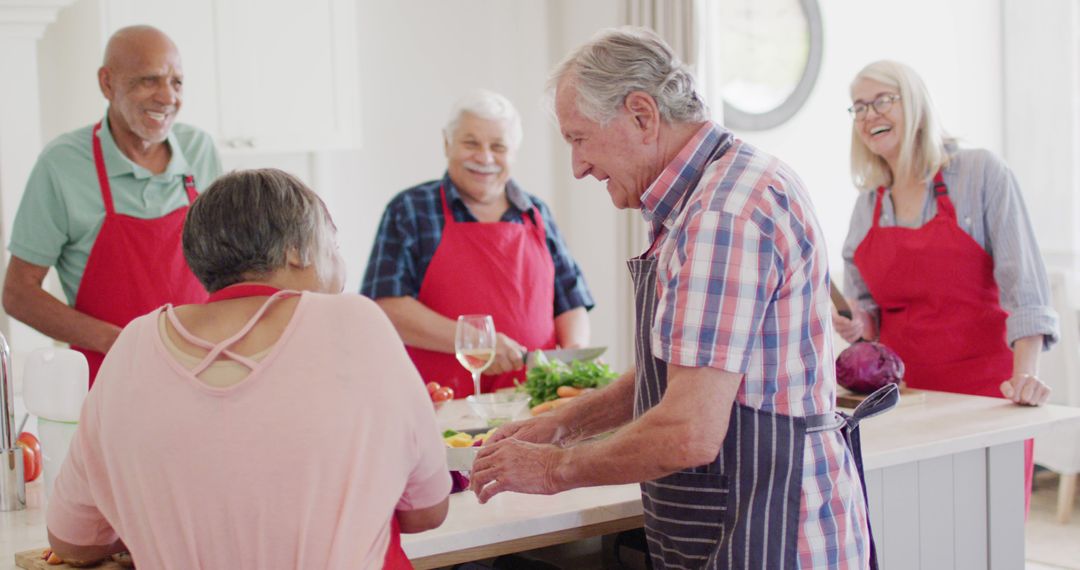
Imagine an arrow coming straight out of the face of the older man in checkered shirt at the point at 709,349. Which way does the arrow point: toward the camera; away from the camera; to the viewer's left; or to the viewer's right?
to the viewer's left

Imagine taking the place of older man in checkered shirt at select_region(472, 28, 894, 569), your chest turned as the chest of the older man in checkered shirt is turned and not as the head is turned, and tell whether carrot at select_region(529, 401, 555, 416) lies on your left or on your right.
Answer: on your right

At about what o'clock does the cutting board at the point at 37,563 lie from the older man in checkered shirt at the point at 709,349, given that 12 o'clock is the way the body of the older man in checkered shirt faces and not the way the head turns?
The cutting board is roughly at 12 o'clock from the older man in checkered shirt.

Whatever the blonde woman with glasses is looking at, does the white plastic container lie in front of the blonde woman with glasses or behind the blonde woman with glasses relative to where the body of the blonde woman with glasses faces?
in front

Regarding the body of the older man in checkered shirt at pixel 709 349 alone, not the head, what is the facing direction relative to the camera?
to the viewer's left

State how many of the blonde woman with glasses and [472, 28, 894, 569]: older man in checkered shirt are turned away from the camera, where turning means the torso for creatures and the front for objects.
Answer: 0

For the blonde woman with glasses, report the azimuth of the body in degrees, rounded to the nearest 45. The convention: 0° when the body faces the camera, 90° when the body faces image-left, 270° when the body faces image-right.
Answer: approximately 45°

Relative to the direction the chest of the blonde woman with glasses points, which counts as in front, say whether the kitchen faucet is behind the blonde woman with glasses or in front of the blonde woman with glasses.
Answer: in front
